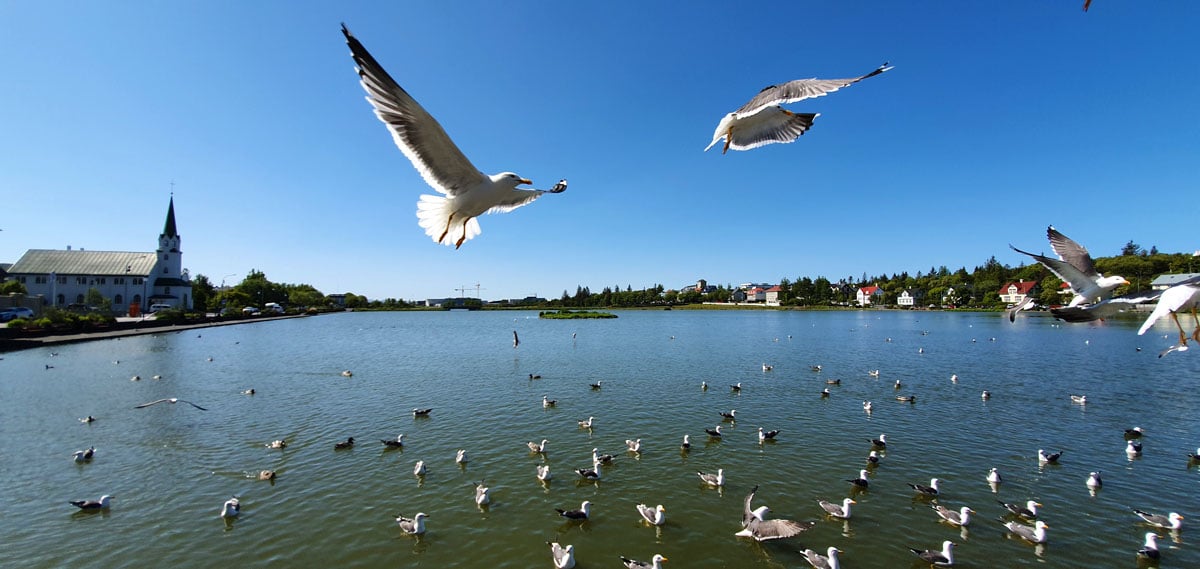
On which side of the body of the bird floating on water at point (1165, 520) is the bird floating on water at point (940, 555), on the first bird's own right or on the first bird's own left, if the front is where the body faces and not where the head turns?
on the first bird's own right

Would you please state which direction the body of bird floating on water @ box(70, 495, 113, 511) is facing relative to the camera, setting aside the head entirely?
to the viewer's right

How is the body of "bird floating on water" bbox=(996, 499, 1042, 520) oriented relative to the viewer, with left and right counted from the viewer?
facing to the right of the viewer

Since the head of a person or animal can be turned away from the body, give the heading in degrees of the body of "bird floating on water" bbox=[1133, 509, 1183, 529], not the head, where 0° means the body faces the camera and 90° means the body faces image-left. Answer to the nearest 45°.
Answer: approximately 270°
